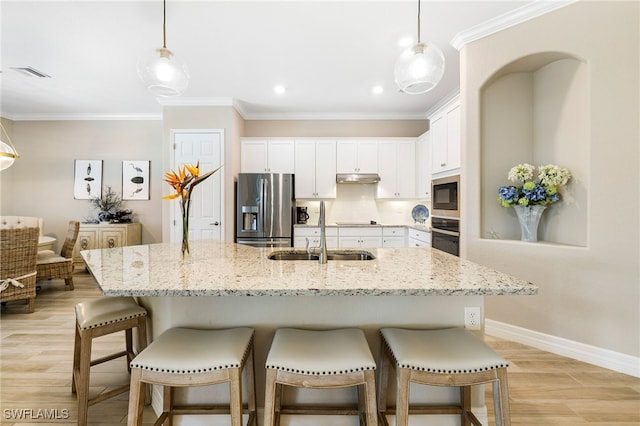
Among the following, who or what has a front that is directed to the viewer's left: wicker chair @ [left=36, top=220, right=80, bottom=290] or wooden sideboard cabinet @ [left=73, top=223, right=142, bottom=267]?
the wicker chair

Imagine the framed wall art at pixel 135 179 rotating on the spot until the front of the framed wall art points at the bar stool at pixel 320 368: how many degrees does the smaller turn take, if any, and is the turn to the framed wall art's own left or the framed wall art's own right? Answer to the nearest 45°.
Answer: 0° — it already faces it

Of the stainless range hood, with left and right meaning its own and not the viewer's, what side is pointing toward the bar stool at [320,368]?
front

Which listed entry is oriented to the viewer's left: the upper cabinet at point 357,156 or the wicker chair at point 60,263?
the wicker chair

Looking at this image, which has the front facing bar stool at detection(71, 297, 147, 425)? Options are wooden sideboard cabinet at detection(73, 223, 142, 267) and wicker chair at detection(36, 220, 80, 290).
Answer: the wooden sideboard cabinet

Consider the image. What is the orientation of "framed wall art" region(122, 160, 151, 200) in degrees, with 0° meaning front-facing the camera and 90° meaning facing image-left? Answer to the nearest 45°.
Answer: approximately 0°

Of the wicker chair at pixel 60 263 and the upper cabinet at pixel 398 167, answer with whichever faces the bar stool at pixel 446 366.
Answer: the upper cabinet

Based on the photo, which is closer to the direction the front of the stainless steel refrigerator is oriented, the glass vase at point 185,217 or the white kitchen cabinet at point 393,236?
the glass vase

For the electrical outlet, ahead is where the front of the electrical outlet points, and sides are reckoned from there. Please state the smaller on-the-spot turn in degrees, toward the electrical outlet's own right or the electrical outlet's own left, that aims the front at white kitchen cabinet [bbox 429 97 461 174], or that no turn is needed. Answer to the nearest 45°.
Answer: approximately 180°

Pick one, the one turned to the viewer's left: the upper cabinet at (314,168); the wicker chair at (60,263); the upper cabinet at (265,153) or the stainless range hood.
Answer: the wicker chair

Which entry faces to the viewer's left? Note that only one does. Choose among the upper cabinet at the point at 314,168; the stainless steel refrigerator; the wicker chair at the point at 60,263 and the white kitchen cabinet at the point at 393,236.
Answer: the wicker chair

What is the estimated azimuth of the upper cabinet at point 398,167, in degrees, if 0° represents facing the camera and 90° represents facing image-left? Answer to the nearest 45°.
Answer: approximately 0°

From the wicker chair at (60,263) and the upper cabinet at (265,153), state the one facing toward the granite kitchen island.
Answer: the upper cabinet

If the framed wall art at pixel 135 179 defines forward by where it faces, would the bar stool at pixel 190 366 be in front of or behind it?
in front

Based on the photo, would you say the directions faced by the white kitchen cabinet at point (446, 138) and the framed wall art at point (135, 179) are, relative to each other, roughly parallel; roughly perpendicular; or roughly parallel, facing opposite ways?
roughly perpendicular

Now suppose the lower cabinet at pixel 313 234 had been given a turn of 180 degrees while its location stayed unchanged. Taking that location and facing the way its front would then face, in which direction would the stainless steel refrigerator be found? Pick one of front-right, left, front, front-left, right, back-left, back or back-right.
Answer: left
